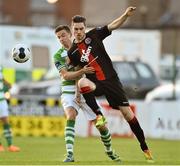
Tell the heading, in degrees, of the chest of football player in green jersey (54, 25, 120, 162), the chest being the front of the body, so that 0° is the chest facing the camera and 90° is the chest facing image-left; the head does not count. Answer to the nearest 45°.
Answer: approximately 315°

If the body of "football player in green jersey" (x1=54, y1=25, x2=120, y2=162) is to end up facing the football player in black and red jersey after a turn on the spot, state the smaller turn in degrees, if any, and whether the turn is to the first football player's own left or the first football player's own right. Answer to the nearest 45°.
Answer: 0° — they already face them
